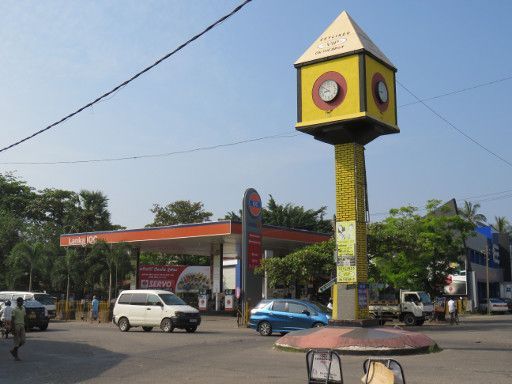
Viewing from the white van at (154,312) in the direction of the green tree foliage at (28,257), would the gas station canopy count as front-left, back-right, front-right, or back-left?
front-right

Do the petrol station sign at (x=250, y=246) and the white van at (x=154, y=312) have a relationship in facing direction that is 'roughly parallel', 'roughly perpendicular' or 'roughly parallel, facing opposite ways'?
roughly parallel

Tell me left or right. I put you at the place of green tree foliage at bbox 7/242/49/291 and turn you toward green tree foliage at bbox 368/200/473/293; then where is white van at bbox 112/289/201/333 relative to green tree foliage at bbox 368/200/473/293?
right

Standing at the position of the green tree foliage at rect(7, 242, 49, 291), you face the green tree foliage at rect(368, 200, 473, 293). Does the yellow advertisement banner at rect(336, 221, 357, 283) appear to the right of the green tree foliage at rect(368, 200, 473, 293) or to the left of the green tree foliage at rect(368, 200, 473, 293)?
right

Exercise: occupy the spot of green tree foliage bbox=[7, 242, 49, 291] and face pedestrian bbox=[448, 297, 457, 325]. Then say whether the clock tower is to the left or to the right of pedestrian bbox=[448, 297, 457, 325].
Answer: right

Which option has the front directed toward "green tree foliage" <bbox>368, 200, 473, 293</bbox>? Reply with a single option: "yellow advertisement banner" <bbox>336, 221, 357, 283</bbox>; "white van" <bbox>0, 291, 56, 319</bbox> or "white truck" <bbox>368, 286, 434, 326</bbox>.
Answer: the white van

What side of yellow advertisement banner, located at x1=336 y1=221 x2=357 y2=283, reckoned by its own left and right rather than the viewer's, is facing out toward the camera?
front

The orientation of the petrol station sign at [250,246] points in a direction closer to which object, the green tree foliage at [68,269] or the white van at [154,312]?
the white van

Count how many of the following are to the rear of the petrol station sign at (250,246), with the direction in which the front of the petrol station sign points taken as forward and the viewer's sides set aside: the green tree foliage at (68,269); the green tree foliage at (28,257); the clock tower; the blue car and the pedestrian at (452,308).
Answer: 2

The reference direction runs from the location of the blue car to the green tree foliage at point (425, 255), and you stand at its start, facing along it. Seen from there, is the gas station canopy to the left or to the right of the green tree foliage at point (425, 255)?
left

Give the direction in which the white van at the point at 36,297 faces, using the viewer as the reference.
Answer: facing to the right of the viewer

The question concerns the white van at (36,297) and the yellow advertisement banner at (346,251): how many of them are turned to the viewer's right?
1

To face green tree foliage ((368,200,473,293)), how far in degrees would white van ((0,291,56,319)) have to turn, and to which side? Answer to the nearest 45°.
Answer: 0° — it already faces it

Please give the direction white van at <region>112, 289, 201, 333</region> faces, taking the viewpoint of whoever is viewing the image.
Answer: facing the viewer and to the right of the viewer
